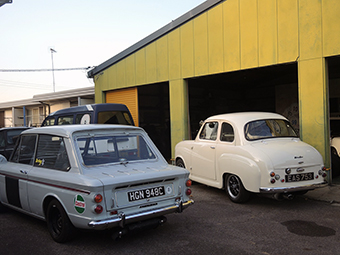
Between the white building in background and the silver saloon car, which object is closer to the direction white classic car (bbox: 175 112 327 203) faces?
the white building in background

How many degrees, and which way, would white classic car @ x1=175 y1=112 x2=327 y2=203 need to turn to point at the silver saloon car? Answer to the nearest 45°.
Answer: approximately 90° to its left

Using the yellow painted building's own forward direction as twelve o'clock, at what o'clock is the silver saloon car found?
The silver saloon car is roughly at 11 o'clock from the yellow painted building.

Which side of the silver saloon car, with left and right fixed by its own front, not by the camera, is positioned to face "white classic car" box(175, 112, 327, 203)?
right

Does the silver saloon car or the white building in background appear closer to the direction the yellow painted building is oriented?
the silver saloon car

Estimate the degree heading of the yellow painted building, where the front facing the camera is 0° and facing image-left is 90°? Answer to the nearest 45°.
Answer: approximately 45°

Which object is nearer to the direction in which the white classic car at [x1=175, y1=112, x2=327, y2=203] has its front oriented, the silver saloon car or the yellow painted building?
the yellow painted building
